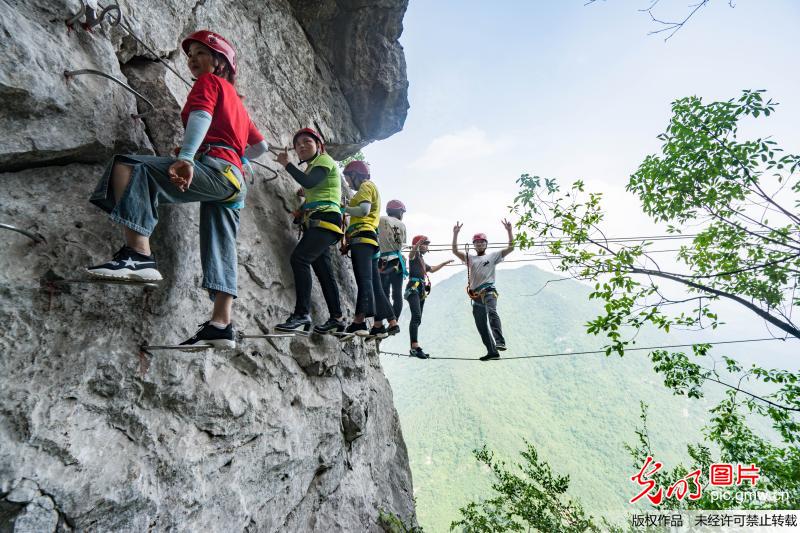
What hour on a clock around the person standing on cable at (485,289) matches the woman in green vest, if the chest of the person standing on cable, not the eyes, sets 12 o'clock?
The woman in green vest is roughly at 1 o'clock from the person standing on cable.

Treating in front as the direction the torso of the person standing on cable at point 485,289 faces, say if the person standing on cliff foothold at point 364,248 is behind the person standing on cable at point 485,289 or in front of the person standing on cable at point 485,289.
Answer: in front

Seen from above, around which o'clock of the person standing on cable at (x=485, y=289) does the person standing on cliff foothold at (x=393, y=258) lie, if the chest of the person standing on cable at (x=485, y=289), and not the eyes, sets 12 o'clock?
the person standing on cliff foothold at (x=393, y=258) is roughly at 2 o'clock from the person standing on cable at (x=485, y=289).

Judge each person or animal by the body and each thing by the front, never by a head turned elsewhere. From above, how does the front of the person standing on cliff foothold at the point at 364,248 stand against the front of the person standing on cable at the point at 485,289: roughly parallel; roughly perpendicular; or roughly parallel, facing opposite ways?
roughly perpendicular

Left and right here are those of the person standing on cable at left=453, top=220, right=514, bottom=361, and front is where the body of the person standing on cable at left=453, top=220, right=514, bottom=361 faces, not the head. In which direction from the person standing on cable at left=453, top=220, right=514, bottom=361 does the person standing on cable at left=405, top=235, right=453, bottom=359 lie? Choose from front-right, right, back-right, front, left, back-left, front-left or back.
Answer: right
